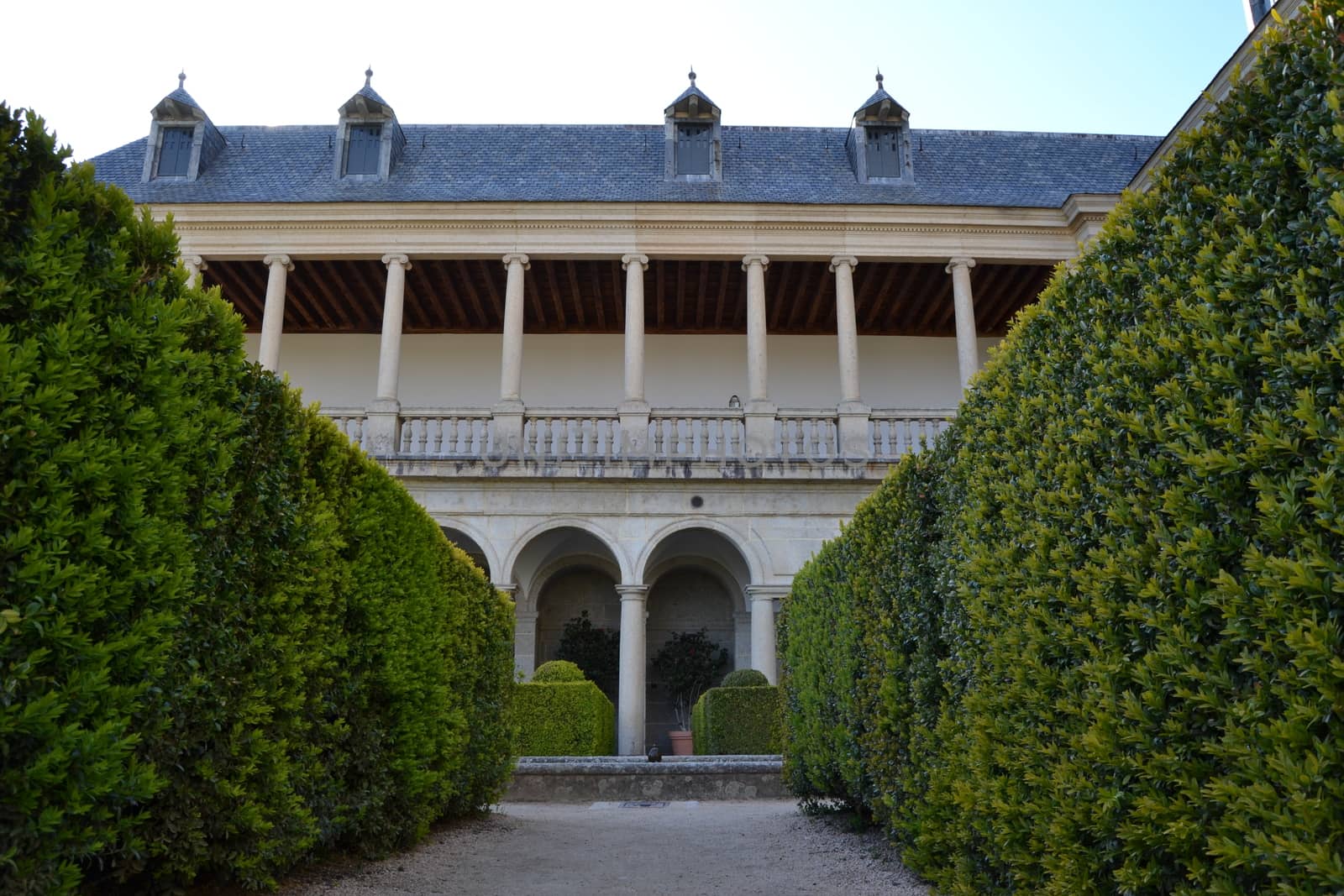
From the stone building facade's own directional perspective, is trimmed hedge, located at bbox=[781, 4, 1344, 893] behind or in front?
in front

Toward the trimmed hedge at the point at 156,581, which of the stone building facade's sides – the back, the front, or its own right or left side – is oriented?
front

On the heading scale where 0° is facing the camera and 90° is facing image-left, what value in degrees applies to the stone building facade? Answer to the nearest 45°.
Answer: approximately 0°
